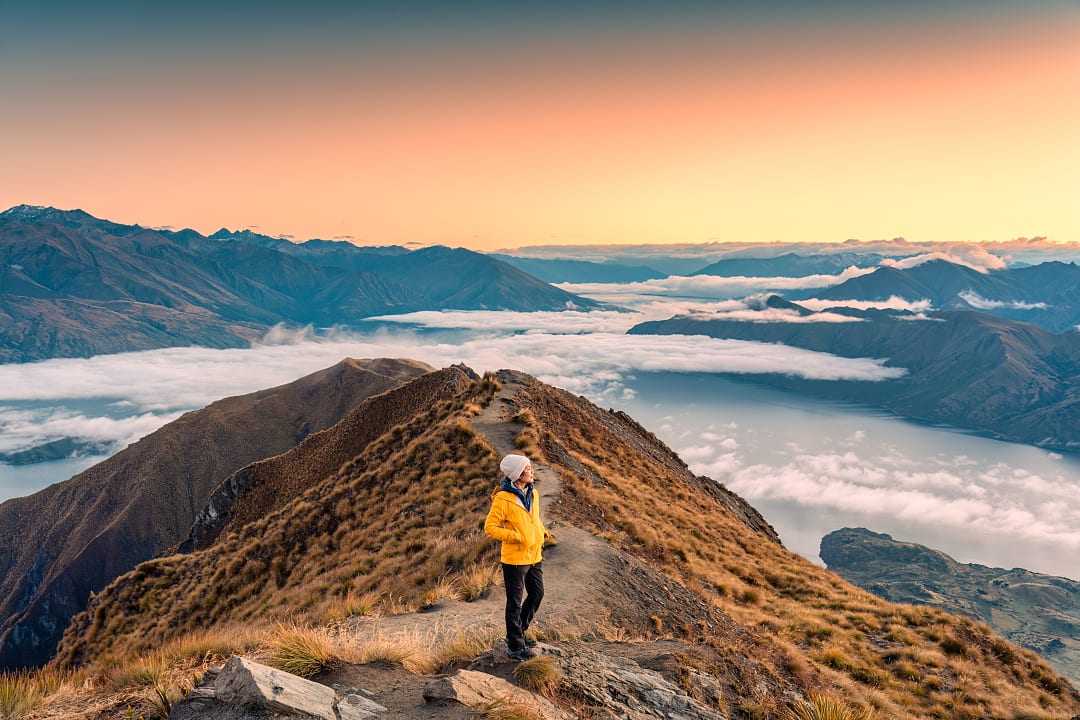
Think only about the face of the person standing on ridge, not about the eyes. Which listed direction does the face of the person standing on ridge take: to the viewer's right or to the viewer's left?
to the viewer's right

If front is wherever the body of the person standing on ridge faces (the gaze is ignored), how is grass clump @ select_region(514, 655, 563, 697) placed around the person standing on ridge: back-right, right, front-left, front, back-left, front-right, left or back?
front-right

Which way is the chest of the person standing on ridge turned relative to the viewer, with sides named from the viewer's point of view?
facing the viewer and to the right of the viewer

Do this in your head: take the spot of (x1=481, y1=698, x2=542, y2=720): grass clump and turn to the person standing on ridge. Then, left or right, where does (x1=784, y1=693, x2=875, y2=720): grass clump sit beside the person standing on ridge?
right

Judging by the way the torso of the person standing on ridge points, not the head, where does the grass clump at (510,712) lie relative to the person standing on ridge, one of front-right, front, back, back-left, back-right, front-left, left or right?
front-right

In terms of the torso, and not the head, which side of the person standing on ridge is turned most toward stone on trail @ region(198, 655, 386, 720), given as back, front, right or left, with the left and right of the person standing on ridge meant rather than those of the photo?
right

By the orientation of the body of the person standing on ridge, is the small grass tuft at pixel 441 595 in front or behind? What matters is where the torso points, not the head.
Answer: behind
